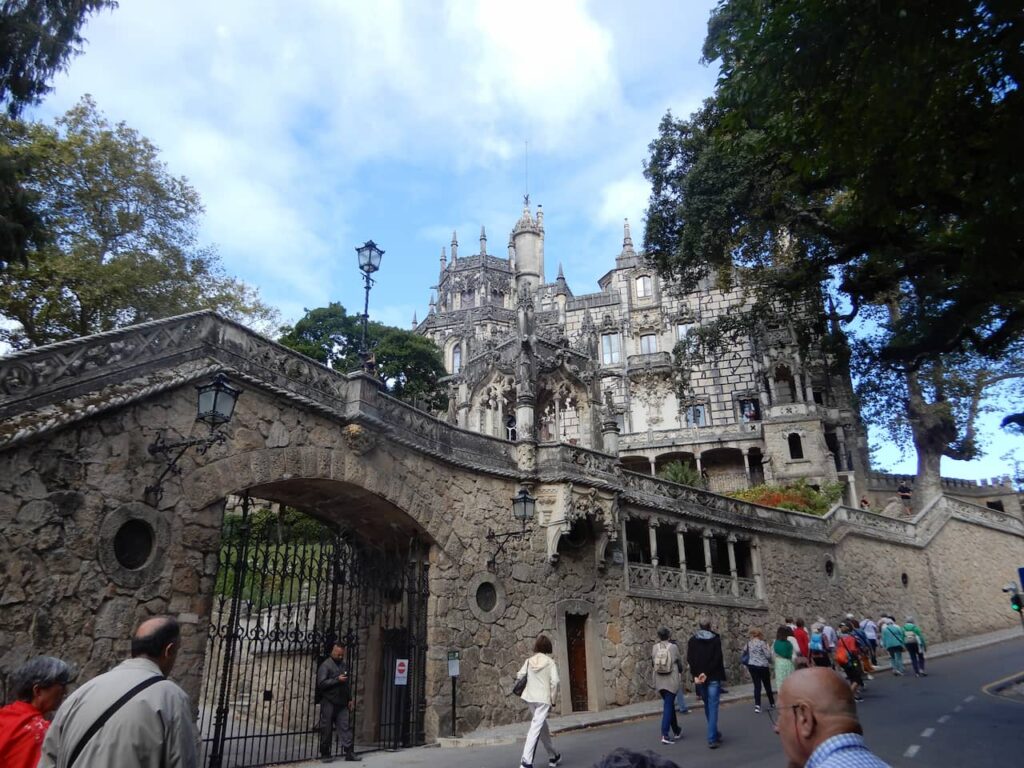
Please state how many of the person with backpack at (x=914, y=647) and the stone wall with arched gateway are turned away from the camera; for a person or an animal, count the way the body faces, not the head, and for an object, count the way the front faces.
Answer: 1

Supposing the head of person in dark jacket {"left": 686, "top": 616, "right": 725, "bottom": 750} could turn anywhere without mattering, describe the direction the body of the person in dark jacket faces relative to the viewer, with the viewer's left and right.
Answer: facing away from the viewer

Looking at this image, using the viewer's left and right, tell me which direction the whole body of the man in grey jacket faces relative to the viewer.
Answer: facing away from the viewer and to the right of the viewer

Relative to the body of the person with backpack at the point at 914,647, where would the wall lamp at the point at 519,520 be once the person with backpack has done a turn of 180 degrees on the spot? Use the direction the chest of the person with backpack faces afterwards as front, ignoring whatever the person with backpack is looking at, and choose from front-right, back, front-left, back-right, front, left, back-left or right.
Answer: front-right

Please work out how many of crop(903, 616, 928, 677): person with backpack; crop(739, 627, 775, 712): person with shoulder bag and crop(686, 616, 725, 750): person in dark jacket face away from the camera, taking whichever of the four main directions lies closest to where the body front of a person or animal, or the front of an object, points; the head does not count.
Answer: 3

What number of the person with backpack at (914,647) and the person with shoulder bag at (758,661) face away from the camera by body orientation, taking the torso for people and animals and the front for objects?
2

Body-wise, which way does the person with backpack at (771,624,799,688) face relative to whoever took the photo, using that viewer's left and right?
facing away from the viewer and to the right of the viewer

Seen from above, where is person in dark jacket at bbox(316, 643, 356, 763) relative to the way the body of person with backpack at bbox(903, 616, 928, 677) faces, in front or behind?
behind

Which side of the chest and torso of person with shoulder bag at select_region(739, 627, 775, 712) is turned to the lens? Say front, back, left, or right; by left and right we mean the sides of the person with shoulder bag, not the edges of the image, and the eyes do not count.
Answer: back

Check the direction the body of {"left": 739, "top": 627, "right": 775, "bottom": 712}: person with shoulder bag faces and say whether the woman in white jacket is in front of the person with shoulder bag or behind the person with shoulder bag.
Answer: behind

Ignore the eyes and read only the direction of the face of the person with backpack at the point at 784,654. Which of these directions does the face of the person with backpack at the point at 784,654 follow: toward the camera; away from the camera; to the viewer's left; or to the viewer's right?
away from the camera

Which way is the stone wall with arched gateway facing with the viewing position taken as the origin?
facing the viewer and to the right of the viewer

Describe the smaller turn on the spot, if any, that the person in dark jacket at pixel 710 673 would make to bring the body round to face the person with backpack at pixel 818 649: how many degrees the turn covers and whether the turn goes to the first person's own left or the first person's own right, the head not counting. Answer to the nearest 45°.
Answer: approximately 45° to the first person's own right

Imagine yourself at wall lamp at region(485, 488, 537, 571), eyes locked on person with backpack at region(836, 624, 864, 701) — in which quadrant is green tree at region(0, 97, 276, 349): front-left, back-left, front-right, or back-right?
back-left

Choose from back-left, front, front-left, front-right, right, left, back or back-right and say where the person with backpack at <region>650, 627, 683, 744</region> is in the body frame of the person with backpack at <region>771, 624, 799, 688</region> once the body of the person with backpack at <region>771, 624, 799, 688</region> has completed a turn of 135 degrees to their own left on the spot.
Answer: front-left

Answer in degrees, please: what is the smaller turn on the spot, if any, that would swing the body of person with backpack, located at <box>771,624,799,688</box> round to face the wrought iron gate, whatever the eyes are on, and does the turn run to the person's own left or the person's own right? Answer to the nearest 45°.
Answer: approximately 135° to the person's own left

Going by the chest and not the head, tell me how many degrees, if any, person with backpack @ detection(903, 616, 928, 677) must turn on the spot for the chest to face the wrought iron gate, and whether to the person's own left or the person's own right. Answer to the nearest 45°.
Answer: approximately 135° to the person's own left

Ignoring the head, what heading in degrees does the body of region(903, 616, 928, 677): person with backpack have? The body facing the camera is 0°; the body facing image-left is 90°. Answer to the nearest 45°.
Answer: approximately 180°
